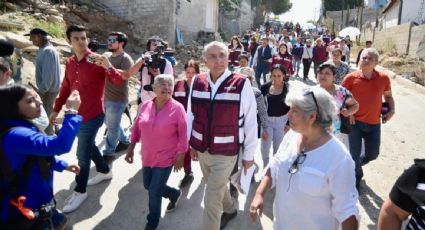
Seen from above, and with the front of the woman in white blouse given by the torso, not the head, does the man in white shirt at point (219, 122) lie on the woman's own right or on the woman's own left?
on the woman's own right

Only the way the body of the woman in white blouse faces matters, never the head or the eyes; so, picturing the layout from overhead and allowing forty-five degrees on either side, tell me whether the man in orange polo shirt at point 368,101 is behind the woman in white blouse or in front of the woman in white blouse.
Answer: behind

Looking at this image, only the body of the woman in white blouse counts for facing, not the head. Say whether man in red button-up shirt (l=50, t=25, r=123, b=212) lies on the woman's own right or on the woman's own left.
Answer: on the woman's own right

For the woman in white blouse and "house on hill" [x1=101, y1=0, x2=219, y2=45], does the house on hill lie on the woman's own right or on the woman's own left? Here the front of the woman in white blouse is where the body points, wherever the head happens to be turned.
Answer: on the woman's own right

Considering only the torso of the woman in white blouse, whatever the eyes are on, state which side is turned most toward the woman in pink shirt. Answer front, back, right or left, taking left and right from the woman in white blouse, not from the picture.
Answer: right

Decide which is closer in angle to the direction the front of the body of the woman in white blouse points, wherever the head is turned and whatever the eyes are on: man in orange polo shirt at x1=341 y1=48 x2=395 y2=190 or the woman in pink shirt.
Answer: the woman in pink shirt

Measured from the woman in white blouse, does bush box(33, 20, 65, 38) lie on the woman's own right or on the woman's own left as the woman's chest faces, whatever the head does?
on the woman's own right

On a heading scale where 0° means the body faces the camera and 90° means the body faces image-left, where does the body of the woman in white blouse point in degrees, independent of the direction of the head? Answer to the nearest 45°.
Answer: approximately 45°
